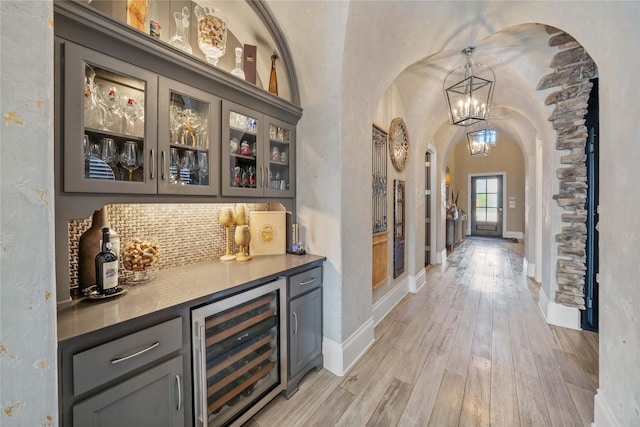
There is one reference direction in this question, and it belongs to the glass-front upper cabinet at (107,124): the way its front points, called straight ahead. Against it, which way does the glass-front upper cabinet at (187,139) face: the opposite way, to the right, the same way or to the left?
the same way

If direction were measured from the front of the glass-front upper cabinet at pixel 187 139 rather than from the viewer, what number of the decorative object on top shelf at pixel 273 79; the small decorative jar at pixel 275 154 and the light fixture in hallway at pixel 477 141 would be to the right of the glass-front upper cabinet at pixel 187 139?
0

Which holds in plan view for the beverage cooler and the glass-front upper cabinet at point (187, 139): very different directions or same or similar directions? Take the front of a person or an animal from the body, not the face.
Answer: same or similar directions

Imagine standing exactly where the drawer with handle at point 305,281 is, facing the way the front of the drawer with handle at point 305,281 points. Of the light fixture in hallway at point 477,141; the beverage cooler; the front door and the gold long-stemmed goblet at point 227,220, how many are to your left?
2

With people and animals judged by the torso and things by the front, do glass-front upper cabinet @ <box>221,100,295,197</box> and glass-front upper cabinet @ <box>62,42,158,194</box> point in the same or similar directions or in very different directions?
same or similar directions

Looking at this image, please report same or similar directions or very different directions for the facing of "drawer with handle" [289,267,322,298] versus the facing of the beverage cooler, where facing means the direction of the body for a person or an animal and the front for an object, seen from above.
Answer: same or similar directions

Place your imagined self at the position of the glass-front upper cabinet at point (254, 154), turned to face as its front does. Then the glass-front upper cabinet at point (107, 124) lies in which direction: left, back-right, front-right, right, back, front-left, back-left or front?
right

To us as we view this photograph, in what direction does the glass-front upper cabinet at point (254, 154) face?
facing the viewer and to the right of the viewer

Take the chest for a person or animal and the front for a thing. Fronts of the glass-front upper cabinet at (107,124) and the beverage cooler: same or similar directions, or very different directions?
same or similar directions

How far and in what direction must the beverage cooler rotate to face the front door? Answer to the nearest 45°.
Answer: approximately 90° to its left

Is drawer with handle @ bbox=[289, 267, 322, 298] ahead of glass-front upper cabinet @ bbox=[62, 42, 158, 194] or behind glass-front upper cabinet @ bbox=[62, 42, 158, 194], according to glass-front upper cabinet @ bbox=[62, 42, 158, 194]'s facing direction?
ahead
